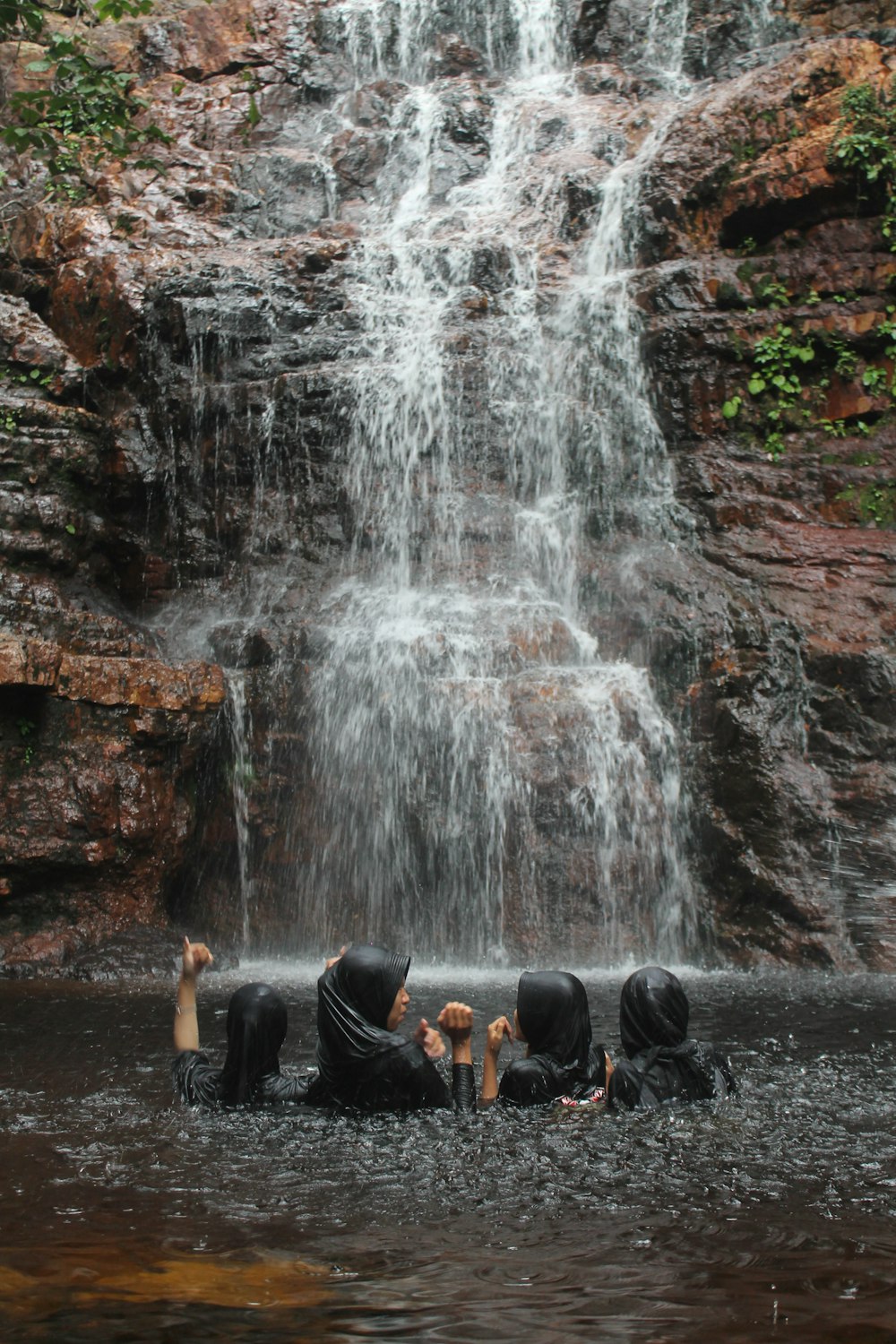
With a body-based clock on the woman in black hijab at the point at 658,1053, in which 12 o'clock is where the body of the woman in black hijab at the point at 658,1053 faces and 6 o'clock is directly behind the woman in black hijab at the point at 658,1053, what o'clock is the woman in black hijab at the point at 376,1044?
the woman in black hijab at the point at 376,1044 is roughly at 8 o'clock from the woman in black hijab at the point at 658,1053.

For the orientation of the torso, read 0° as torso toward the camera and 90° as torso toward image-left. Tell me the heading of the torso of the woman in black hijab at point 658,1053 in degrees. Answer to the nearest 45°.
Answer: approximately 180°

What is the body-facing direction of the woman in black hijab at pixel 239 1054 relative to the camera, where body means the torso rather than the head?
away from the camera

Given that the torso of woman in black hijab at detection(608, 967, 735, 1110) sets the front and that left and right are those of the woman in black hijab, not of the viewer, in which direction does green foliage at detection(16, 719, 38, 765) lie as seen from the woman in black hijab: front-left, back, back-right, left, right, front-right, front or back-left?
front-left

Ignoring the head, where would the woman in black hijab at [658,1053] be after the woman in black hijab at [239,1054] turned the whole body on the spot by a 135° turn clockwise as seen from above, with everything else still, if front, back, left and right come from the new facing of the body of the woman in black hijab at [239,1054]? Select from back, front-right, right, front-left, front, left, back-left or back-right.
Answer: front-left

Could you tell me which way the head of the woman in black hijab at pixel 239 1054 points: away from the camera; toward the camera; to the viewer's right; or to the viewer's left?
away from the camera

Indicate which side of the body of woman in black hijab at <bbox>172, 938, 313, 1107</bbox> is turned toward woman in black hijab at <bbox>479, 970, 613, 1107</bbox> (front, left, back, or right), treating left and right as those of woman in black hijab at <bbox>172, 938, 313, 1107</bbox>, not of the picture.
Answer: right
